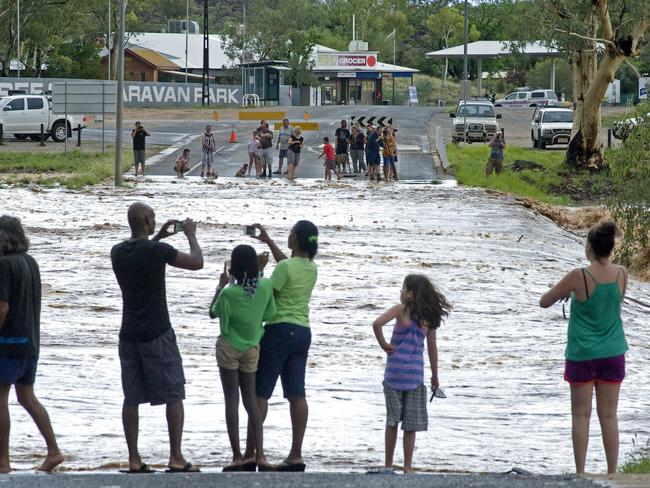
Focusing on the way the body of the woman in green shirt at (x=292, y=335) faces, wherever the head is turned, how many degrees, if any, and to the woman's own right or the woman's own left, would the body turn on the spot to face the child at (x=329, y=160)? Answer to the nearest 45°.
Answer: approximately 45° to the woman's own right

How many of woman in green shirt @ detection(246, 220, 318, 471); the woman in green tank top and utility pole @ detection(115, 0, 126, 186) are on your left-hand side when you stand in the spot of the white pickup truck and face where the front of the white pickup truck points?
3

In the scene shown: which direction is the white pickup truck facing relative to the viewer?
to the viewer's left

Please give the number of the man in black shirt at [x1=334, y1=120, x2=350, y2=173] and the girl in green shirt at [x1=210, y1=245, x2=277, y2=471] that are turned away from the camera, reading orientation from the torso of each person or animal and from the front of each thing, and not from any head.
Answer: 1

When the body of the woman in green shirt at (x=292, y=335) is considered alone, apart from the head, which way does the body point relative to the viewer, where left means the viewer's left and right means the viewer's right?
facing away from the viewer and to the left of the viewer

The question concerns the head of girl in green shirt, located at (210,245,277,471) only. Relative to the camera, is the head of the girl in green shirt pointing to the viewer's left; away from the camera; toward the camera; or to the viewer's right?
away from the camera

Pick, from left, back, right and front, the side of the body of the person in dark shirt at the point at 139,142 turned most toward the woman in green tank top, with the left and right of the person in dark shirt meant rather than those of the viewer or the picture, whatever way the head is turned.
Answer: front

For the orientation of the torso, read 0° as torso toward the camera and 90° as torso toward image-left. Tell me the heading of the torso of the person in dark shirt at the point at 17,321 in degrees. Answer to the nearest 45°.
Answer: approximately 135°

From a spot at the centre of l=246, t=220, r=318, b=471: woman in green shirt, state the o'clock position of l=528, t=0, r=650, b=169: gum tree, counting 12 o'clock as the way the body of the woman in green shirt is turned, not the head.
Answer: The gum tree is roughly at 2 o'clock from the woman in green shirt.

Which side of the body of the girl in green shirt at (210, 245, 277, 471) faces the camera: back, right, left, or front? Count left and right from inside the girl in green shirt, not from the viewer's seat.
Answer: back

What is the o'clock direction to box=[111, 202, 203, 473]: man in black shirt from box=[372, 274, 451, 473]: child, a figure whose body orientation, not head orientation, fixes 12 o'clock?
The man in black shirt is roughly at 10 o'clock from the child.
